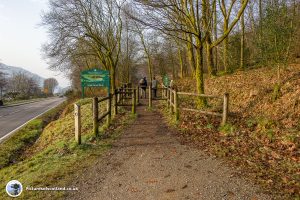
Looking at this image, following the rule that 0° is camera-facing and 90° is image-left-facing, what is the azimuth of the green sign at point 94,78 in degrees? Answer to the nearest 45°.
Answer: approximately 0°

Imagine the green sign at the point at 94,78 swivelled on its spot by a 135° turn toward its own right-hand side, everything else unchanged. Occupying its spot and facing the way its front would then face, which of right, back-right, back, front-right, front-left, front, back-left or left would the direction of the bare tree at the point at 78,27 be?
front-right
